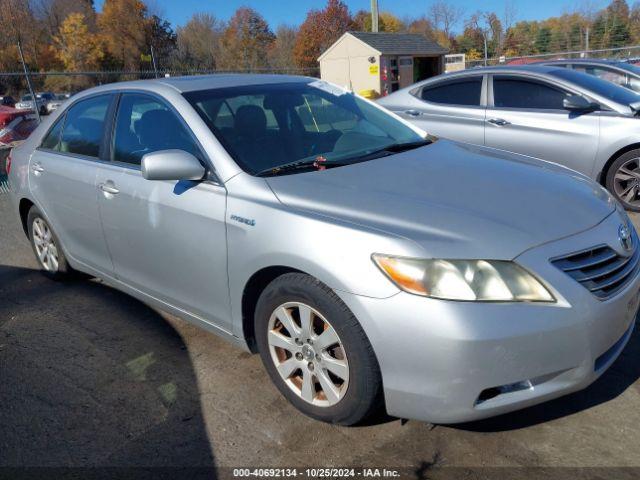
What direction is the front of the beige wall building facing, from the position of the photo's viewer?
facing the viewer and to the right of the viewer

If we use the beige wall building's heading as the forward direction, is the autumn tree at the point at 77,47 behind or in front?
behind

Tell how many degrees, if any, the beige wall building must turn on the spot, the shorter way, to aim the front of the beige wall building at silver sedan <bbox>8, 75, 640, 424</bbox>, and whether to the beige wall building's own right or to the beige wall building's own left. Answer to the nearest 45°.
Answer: approximately 45° to the beige wall building's own right

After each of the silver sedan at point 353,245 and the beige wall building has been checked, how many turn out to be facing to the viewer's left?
0

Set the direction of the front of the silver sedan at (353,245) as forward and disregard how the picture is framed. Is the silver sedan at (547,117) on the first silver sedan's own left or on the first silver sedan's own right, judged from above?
on the first silver sedan's own left

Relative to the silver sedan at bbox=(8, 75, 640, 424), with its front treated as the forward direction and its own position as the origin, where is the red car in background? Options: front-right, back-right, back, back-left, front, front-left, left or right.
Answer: back

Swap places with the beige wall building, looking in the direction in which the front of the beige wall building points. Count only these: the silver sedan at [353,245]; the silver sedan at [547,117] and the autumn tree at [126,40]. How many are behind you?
1

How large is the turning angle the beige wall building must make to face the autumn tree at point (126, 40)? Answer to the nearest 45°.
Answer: approximately 180°

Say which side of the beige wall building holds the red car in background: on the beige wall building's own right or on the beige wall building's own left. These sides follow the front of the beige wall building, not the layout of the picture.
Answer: on the beige wall building's own right

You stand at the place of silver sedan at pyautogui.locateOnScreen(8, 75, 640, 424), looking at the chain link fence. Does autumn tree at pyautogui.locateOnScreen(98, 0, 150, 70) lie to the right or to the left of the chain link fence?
left
